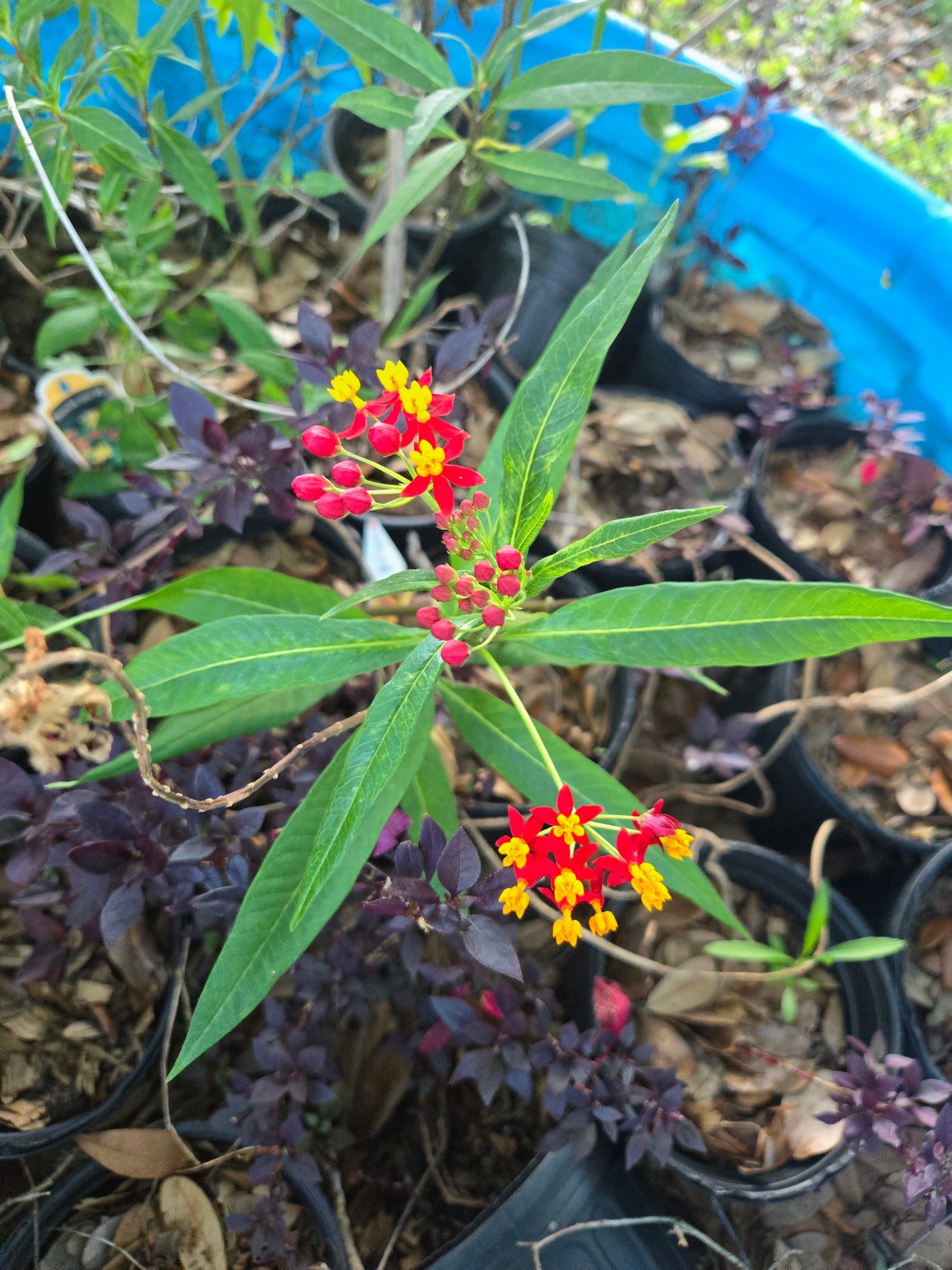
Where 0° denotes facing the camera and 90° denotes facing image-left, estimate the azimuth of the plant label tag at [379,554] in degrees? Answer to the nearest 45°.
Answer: approximately 0°
